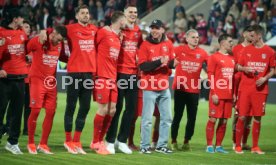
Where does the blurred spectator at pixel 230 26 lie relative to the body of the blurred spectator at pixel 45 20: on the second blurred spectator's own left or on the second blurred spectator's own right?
on the second blurred spectator's own left

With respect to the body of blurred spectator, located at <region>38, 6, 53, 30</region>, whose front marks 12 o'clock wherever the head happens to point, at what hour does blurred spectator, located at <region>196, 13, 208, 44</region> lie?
blurred spectator, located at <region>196, 13, 208, 44</region> is roughly at 10 o'clock from blurred spectator, located at <region>38, 6, 53, 30</region>.

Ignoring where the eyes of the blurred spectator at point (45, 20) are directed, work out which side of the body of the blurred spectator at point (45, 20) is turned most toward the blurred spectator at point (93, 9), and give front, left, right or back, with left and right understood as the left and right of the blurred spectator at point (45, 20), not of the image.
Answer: left

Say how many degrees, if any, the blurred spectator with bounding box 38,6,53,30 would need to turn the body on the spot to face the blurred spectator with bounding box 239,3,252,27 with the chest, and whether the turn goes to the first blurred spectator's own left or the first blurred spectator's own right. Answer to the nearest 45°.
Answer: approximately 45° to the first blurred spectator's own left

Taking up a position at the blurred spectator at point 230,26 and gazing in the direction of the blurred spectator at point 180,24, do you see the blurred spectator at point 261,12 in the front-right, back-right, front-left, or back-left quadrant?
back-right

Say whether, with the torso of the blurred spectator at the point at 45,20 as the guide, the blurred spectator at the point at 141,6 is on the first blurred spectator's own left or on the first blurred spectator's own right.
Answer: on the first blurred spectator's own left

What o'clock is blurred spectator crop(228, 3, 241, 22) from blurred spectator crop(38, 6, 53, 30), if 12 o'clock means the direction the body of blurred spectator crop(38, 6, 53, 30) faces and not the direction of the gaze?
blurred spectator crop(228, 3, 241, 22) is roughly at 10 o'clock from blurred spectator crop(38, 6, 53, 30).

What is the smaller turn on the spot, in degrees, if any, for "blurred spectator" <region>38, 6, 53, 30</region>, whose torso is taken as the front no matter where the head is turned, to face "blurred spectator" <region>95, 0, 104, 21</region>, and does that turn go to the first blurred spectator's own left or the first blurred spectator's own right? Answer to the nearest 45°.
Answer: approximately 90° to the first blurred spectator's own left

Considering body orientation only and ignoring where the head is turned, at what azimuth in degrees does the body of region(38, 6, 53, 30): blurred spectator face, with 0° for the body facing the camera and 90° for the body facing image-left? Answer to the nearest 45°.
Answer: approximately 0°

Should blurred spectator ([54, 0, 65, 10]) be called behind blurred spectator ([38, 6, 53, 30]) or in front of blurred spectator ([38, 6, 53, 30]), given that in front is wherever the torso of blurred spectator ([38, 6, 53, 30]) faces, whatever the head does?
behind

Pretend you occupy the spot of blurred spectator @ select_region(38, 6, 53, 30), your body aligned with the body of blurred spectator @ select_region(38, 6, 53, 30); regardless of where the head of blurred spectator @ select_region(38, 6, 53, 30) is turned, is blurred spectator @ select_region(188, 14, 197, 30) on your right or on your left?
on your left

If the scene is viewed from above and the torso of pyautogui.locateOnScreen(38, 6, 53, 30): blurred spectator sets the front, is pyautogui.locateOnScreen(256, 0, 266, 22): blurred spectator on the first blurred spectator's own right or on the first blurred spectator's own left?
on the first blurred spectator's own left
